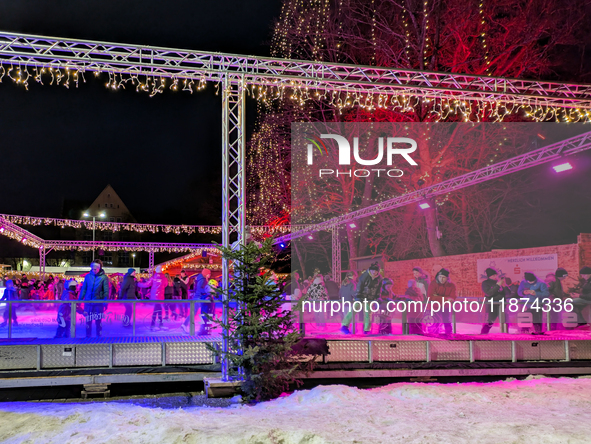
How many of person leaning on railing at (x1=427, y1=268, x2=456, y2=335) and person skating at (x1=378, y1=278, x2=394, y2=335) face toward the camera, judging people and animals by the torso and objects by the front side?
1

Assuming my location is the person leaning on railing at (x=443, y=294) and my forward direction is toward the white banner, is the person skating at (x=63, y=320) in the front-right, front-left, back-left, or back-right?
back-left

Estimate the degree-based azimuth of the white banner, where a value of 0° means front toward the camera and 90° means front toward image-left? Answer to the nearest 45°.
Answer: approximately 0°
